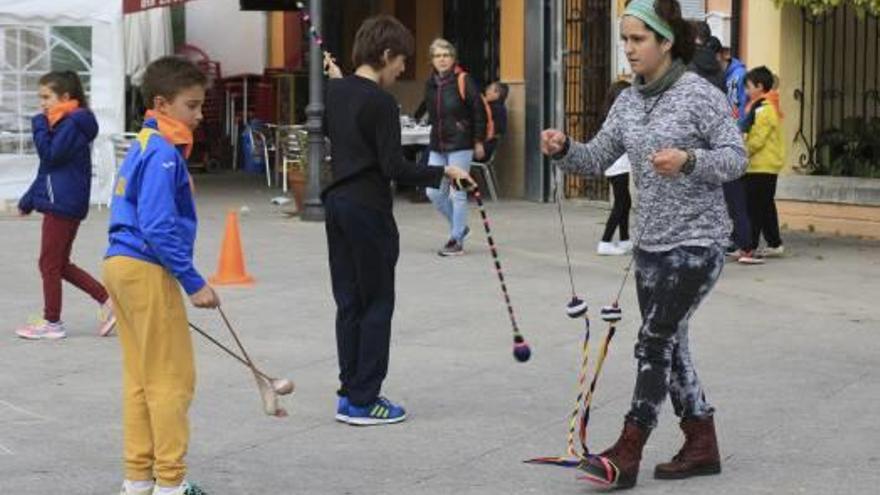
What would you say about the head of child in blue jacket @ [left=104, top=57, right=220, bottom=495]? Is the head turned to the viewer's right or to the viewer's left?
to the viewer's right

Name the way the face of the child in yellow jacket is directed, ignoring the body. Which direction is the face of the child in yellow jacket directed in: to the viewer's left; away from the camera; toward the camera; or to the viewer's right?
to the viewer's left

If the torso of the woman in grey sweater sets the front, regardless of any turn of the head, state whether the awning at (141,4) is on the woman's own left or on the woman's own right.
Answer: on the woman's own right

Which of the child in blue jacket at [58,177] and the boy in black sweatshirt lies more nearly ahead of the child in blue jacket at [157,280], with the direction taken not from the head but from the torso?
the boy in black sweatshirt

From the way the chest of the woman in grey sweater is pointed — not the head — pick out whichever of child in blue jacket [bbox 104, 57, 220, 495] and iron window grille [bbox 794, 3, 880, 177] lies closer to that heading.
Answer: the child in blue jacket

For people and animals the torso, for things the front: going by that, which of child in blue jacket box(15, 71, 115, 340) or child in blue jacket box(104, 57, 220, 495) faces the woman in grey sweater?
child in blue jacket box(104, 57, 220, 495)

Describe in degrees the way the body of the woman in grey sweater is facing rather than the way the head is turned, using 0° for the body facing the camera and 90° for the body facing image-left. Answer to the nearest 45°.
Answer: approximately 45°

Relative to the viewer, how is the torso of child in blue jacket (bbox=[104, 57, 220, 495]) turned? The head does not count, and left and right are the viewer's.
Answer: facing to the right of the viewer

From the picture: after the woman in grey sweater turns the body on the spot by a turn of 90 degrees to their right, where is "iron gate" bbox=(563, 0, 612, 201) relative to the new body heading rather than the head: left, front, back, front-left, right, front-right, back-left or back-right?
front-right

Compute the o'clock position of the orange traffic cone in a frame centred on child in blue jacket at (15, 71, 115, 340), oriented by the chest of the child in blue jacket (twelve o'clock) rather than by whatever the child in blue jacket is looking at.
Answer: The orange traffic cone is roughly at 4 o'clock from the child in blue jacket.

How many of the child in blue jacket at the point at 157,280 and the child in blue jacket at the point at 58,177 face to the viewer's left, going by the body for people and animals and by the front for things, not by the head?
1

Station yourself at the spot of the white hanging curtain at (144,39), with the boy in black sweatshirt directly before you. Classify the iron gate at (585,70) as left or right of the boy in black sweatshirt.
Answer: left

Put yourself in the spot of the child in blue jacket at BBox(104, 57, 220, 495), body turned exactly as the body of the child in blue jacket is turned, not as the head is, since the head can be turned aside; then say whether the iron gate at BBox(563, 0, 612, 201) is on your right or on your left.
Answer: on your left

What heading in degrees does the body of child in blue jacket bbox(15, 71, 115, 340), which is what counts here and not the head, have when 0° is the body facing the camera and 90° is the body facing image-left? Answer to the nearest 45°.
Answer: approximately 90°
